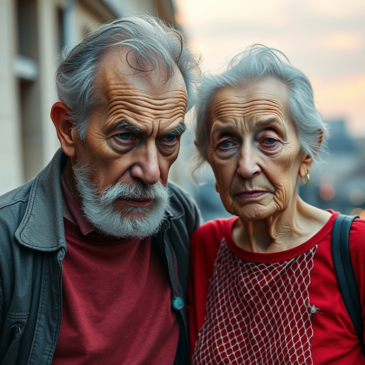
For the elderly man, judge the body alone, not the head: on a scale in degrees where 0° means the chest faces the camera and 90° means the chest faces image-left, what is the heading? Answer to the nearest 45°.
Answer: approximately 315°

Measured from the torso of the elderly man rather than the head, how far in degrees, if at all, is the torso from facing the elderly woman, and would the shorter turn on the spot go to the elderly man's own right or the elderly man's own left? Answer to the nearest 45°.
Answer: approximately 45° to the elderly man's own left

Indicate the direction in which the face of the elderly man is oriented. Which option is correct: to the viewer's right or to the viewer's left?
to the viewer's right
